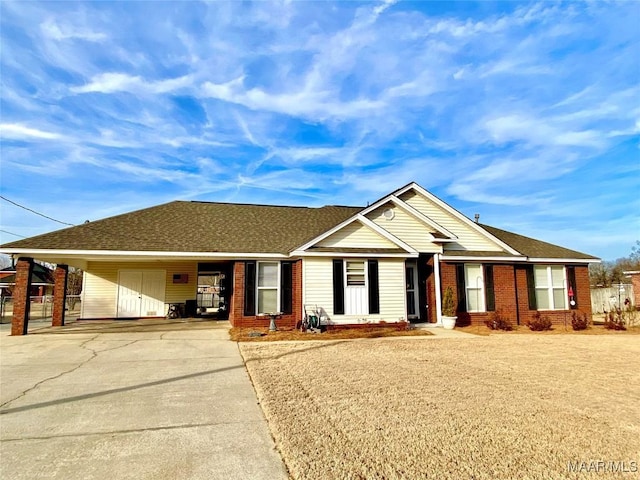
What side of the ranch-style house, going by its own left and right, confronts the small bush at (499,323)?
left

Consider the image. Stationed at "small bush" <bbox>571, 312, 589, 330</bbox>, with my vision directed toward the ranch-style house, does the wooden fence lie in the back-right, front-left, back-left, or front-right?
back-right

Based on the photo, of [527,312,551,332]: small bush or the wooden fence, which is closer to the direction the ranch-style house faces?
the small bush

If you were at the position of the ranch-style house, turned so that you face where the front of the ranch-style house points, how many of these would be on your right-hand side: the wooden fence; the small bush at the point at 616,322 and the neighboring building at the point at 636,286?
0

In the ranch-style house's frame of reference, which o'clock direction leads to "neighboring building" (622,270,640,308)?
The neighboring building is roughly at 8 o'clock from the ranch-style house.

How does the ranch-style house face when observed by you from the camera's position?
facing the viewer

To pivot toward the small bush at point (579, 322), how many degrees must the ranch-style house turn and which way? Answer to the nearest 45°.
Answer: approximately 90° to its left

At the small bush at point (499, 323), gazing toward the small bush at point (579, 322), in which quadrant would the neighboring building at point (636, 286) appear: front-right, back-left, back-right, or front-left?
front-left

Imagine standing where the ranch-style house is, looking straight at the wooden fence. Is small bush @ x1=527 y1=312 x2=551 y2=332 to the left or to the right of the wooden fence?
right

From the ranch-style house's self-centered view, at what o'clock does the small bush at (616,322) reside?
The small bush is roughly at 9 o'clock from the ranch-style house.

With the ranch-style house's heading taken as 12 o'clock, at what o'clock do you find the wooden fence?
The wooden fence is roughly at 8 o'clock from the ranch-style house.

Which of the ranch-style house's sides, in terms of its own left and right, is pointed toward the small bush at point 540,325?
left
